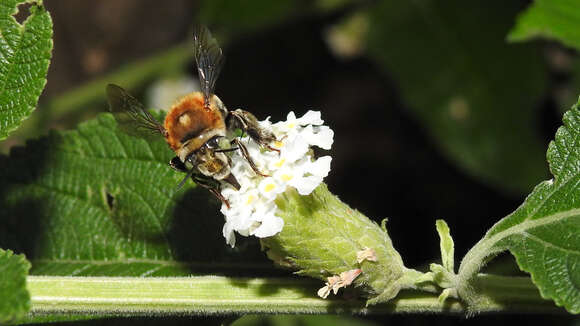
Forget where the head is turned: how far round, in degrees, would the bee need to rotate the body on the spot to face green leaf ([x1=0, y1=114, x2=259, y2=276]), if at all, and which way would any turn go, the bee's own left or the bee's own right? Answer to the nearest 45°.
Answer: approximately 180°

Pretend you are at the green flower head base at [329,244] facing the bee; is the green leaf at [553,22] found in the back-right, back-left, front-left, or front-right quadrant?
back-right

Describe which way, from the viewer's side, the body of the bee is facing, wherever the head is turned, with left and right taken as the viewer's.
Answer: facing the viewer and to the right of the viewer

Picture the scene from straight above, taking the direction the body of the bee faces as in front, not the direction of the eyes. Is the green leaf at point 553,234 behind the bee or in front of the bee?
in front

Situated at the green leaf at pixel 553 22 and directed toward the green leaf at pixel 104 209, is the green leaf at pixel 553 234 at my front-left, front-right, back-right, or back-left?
front-left

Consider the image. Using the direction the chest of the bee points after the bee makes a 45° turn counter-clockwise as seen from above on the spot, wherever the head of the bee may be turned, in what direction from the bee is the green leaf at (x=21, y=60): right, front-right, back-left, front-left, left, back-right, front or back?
back
